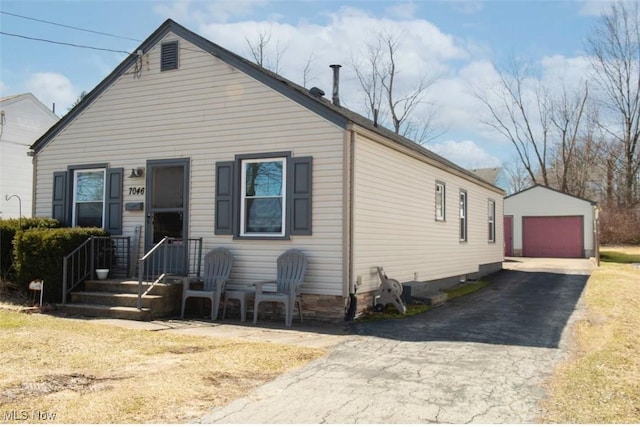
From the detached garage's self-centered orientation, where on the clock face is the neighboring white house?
The neighboring white house is roughly at 2 o'clock from the detached garage.

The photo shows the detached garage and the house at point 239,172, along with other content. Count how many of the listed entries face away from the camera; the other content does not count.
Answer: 0

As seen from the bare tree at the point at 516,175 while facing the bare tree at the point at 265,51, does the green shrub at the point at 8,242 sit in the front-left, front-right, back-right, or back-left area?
front-left

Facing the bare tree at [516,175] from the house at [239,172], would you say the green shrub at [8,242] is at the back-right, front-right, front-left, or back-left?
back-left

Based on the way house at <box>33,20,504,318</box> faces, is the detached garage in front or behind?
behind

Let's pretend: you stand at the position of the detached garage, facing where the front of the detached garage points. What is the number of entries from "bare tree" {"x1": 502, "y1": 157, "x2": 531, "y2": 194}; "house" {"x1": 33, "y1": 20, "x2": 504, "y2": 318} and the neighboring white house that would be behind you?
1

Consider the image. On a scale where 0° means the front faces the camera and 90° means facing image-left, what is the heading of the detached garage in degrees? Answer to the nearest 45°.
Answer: approximately 0°

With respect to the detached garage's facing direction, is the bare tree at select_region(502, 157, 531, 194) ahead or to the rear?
to the rear

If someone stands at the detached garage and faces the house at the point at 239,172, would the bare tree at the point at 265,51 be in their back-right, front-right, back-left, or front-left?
front-right

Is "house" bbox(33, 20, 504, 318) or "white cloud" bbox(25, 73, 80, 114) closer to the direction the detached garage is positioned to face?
the house

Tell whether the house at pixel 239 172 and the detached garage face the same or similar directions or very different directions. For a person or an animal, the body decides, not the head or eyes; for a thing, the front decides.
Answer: same or similar directions

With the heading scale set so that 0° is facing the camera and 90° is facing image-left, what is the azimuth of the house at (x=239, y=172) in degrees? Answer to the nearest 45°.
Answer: approximately 45°

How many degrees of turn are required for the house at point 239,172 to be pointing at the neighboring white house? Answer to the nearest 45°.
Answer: approximately 90° to its right
